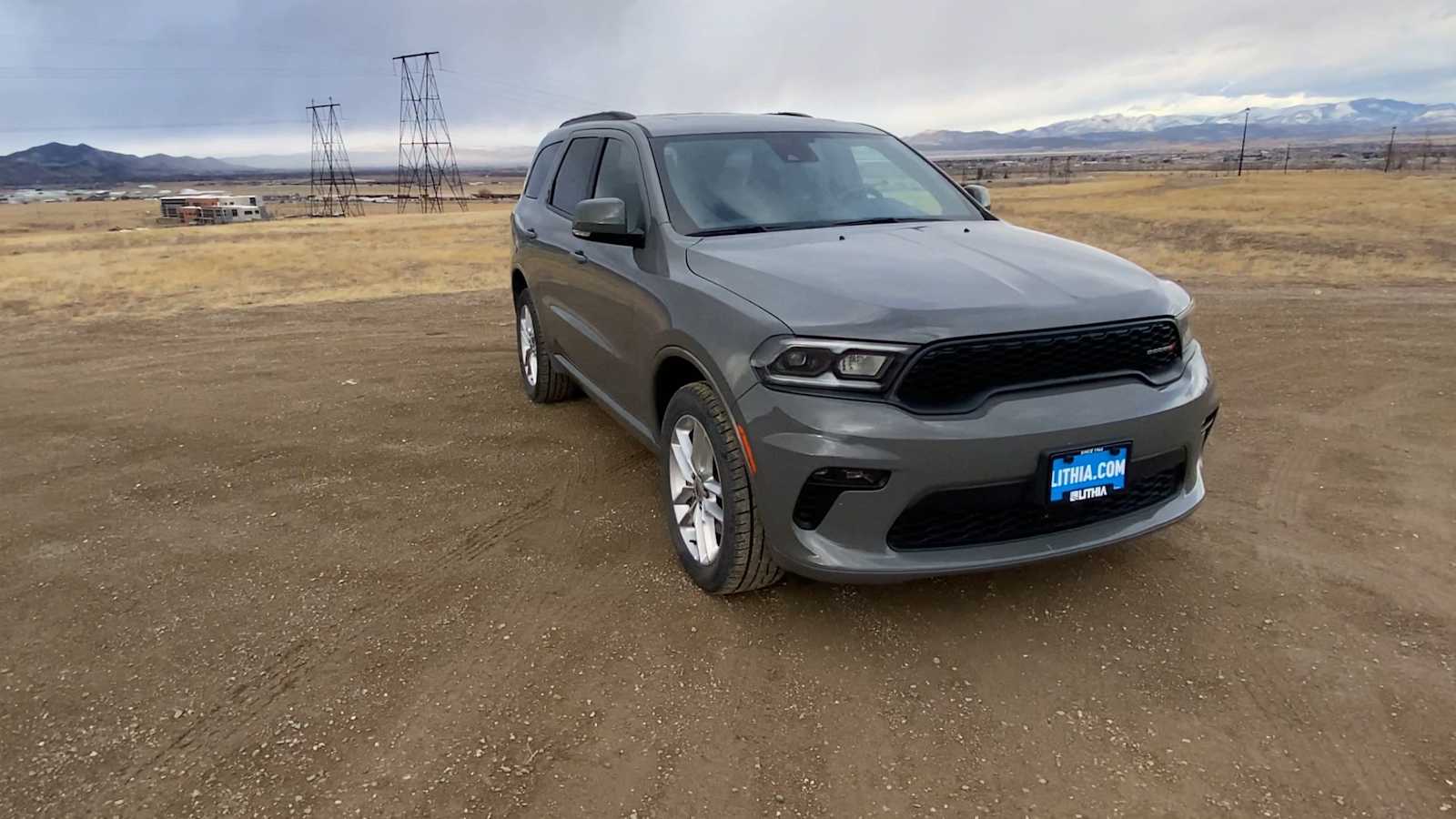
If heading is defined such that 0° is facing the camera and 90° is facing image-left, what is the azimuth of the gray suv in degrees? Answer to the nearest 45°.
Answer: approximately 315°
